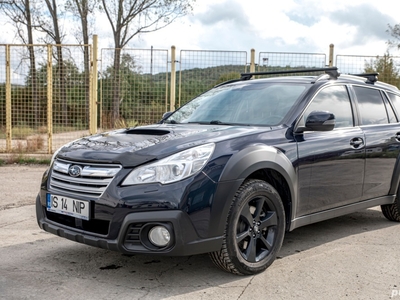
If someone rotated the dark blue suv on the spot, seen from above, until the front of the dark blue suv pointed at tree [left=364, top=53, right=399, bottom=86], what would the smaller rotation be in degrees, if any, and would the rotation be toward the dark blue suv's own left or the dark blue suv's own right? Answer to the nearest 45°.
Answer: approximately 180°

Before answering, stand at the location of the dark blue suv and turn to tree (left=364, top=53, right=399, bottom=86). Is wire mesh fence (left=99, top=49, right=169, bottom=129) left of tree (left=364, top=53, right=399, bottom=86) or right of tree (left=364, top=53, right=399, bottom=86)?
left

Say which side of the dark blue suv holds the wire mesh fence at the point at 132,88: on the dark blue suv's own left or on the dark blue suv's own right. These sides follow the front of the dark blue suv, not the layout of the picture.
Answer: on the dark blue suv's own right

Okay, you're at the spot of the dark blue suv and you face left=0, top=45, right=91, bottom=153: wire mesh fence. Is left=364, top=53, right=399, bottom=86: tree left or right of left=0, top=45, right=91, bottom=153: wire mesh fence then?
right

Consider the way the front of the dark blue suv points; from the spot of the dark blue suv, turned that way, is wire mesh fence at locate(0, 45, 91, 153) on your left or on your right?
on your right

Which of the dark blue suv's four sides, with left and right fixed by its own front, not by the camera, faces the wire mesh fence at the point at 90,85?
right

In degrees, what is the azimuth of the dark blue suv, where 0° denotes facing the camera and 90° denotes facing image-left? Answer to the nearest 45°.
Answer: approximately 45°
